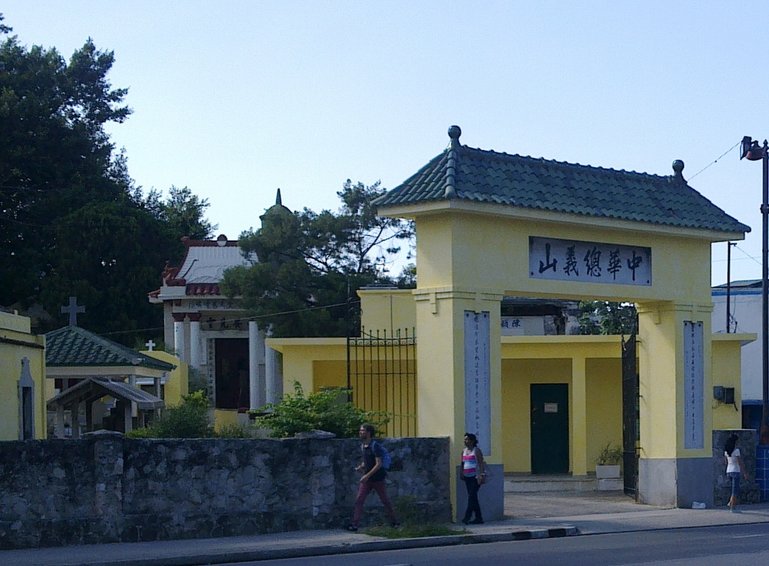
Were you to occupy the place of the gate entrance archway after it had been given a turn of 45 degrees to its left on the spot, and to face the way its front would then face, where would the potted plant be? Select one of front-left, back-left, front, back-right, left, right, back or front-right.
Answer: left

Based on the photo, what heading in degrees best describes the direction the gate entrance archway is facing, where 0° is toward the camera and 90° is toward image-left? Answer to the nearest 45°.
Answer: approximately 315°

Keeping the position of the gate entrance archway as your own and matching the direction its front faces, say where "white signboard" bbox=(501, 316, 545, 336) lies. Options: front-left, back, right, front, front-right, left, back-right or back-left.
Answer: back-left

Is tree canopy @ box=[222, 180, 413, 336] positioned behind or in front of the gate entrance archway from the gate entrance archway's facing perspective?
behind

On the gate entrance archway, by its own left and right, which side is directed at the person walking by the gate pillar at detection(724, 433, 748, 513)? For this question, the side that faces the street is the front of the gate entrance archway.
left

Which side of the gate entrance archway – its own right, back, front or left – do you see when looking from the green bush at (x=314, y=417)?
right

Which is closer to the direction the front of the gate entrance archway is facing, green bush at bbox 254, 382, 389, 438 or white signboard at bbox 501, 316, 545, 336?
the green bush

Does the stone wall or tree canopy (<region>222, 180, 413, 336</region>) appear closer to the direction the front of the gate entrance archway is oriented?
the stone wall
